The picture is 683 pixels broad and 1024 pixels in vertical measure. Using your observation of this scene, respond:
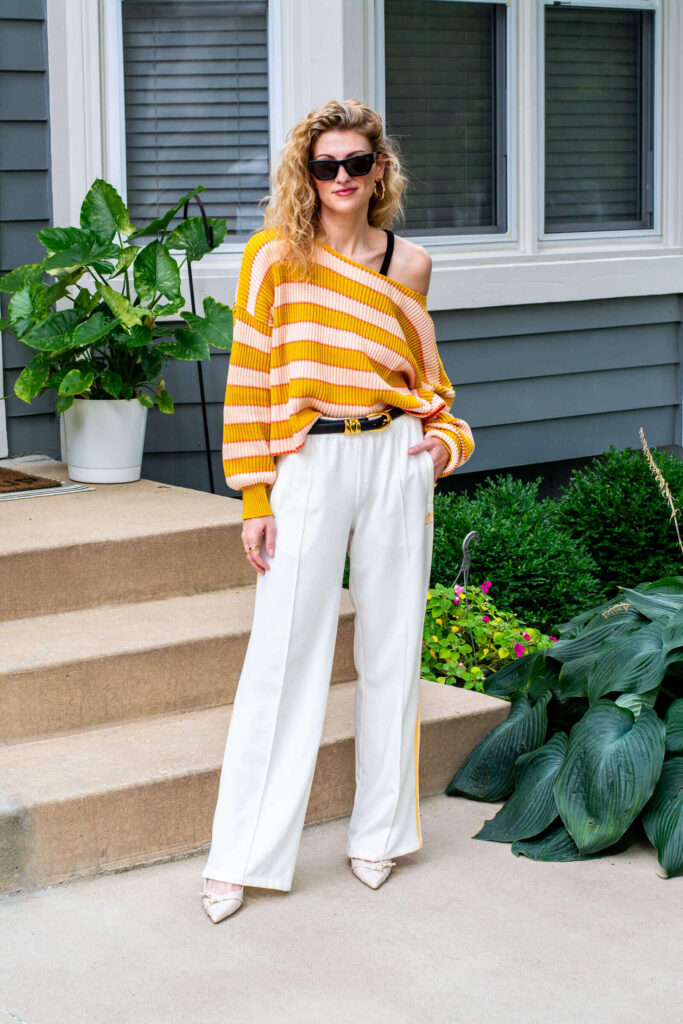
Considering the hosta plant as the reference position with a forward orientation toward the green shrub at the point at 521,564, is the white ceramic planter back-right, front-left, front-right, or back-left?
front-left

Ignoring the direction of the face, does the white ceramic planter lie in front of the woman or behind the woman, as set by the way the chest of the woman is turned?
behind

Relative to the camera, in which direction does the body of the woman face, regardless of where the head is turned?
toward the camera

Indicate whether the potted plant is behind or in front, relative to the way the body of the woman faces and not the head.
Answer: behind

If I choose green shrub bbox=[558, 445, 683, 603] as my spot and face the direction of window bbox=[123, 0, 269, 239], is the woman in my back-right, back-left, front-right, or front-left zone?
front-left

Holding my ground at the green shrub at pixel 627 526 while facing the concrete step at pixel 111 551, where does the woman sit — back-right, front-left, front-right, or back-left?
front-left

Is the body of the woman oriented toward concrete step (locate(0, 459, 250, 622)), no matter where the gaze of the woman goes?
no

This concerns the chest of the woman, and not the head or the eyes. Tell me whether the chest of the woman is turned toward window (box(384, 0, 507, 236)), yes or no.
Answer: no

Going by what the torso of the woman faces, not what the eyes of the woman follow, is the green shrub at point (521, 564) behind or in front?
behind

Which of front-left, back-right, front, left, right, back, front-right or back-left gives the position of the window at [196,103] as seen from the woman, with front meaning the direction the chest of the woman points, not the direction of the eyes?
back

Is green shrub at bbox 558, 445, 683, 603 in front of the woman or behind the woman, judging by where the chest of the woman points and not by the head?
behind

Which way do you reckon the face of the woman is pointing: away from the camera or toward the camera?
toward the camera

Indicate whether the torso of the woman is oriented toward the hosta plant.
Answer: no
